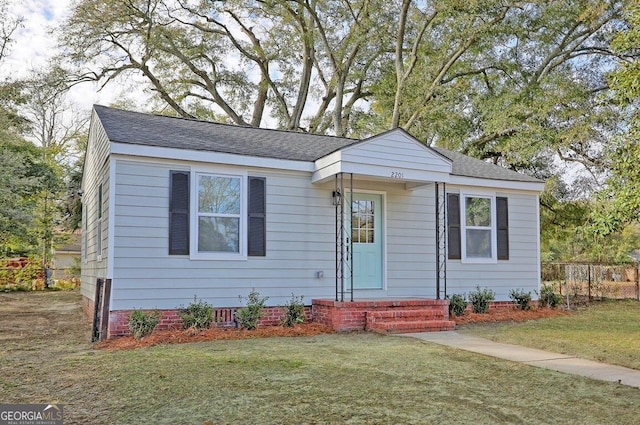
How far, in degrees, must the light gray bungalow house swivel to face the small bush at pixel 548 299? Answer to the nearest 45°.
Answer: approximately 90° to its left

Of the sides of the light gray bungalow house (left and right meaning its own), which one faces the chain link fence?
left

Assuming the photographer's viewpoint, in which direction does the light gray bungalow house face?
facing the viewer and to the right of the viewer

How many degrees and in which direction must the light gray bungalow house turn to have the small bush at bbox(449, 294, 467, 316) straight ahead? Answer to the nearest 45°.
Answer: approximately 45° to its left

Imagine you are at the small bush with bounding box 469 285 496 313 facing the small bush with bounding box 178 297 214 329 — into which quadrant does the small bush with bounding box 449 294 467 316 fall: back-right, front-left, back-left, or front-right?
front-left

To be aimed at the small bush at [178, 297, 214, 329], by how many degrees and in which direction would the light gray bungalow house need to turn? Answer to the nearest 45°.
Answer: approximately 90° to its right
